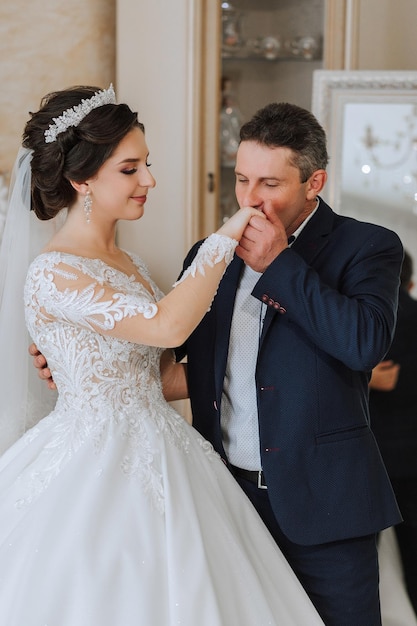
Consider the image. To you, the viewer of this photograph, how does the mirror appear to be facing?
facing the viewer

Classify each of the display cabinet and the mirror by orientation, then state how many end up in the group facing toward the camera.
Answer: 2

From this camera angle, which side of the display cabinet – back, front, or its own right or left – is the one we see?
front

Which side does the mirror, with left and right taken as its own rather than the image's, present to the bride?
front

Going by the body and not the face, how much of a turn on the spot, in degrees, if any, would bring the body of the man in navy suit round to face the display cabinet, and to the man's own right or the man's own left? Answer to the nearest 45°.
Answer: approximately 135° to the man's own right

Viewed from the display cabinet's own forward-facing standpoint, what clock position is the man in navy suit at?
The man in navy suit is roughly at 12 o'clock from the display cabinet.

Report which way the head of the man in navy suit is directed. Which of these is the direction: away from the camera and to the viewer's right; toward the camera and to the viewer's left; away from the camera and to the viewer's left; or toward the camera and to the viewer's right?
toward the camera and to the viewer's left

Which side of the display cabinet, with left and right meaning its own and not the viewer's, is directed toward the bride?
front

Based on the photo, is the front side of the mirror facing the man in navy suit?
yes

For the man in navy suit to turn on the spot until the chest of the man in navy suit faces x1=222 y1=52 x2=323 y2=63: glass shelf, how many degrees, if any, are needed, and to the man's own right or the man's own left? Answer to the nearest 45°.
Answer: approximately 135° to the man's own right
